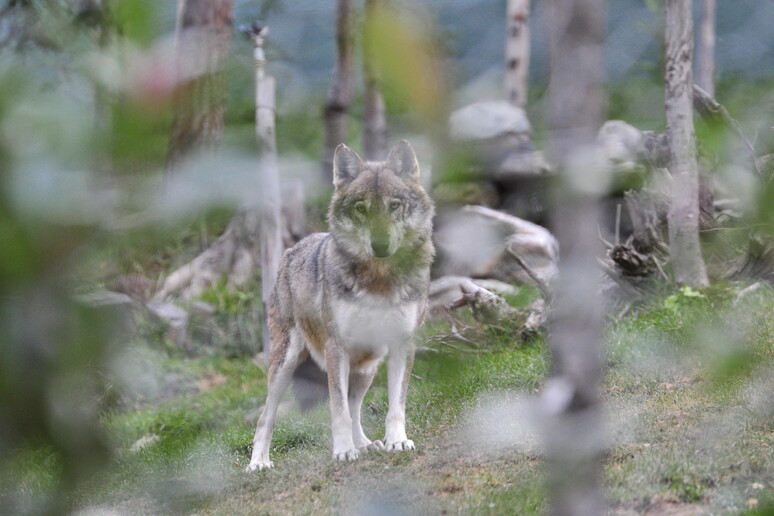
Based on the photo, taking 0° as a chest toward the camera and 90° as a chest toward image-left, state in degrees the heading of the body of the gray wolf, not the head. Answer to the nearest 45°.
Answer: approximately 315°
